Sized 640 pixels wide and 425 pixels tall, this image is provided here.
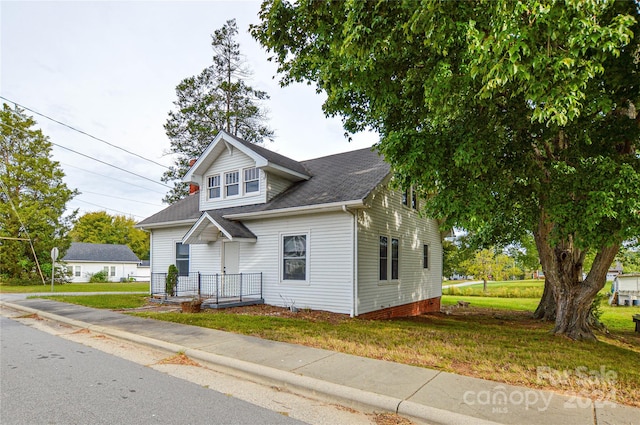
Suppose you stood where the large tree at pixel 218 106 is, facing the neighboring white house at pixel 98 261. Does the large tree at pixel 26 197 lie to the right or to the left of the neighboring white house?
left

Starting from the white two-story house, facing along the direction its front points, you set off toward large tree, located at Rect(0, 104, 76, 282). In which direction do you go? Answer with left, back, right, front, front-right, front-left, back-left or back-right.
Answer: right

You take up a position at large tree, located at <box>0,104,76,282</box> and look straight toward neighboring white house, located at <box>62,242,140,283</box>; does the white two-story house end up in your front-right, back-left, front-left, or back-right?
back-right

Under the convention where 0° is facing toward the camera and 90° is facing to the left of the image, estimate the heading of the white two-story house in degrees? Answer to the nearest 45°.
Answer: approximately 45°

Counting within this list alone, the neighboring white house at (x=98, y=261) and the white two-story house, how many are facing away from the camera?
0

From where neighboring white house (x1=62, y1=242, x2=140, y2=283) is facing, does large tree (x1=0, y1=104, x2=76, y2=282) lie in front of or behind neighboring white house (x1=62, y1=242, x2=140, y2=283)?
in front

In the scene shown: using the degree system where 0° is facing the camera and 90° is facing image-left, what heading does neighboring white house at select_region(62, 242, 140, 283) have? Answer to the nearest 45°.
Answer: approximately 0°

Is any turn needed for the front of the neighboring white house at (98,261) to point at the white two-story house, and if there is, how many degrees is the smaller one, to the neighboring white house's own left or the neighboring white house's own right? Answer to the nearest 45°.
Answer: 0° — it already faces it
